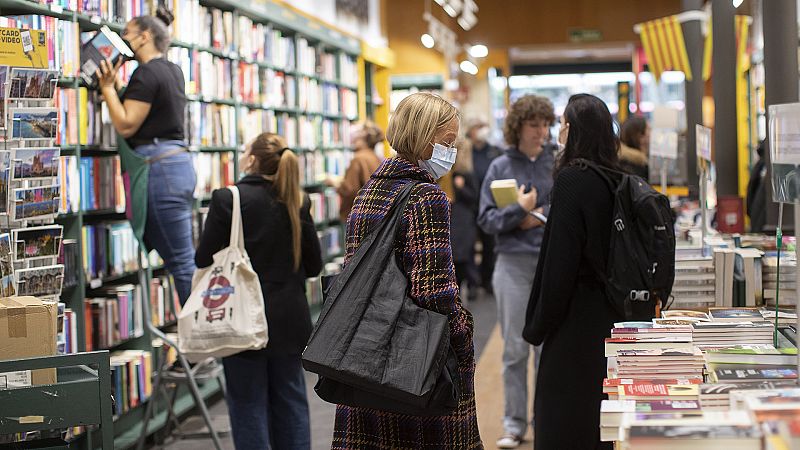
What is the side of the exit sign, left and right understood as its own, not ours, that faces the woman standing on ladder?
front

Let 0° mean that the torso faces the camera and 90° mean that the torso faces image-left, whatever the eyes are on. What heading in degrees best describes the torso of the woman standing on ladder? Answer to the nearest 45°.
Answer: approximately 90°

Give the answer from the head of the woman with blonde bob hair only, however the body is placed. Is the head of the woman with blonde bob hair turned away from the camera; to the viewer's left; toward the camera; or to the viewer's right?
to the viewer's right

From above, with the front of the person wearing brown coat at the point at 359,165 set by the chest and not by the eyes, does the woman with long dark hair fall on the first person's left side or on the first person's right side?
on the first person's left side

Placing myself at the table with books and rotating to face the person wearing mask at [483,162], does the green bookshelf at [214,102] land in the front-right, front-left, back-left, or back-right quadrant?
front-left

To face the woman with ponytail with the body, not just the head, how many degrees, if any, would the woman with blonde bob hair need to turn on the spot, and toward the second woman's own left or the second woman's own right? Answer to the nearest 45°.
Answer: approximately 45° to the second woman's own left

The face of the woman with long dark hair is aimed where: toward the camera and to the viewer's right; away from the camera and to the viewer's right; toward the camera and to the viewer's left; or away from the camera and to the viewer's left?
away from the camera and to the viewer's left

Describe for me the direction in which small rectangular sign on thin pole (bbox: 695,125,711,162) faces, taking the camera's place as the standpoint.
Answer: facing the viewer and to the left of the viewer

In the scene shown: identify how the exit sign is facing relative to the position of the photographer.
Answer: facing the viewer

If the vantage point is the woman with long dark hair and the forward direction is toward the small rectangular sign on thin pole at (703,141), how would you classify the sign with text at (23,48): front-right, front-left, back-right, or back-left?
back-left

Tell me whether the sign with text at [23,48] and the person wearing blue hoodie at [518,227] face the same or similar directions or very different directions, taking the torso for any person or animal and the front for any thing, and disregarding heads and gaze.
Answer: same or similar directions
